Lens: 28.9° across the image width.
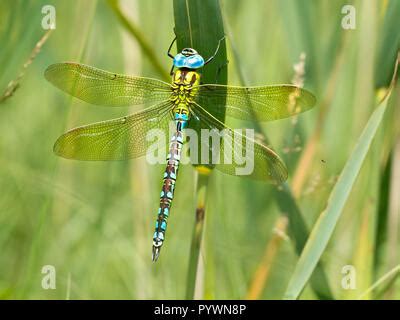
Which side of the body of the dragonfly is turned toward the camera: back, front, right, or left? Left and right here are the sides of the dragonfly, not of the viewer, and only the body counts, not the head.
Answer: back
